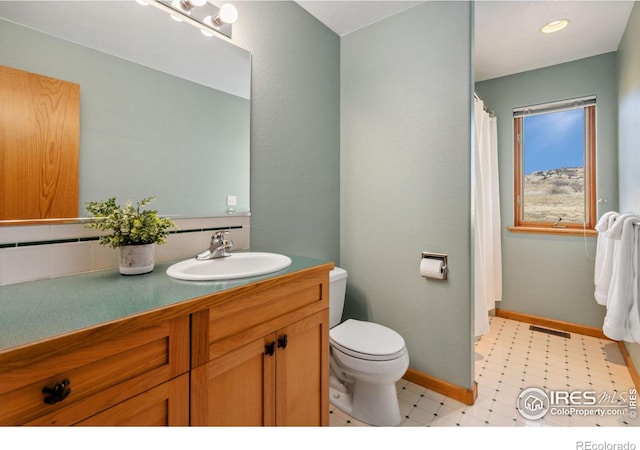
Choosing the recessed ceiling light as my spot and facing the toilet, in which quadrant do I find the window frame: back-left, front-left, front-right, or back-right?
back-right

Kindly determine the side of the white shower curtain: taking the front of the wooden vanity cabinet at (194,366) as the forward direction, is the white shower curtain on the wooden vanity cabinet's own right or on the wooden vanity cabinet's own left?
on the wooden vanity cabinet's own left

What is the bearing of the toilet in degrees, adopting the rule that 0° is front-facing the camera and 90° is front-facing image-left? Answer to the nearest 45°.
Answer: approximately 315°

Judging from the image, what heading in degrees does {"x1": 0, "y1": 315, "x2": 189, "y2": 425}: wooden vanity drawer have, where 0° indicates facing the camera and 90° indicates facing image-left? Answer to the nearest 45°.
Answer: approximately 315°

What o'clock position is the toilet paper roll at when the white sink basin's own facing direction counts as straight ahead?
The toilet paper roll is roughly at 10 o'clock from the white sink basin.

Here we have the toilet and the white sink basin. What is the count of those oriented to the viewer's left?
0

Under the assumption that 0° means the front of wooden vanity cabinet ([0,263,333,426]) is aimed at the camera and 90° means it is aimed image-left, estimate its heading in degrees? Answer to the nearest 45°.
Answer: approximately 315°

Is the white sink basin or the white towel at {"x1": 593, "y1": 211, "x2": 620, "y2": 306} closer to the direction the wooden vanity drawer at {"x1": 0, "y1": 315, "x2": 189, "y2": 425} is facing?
the white towel
